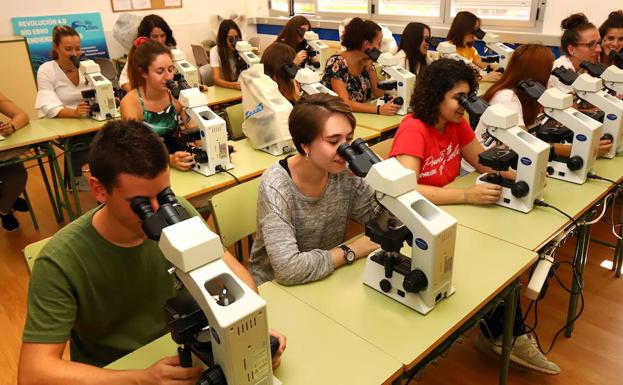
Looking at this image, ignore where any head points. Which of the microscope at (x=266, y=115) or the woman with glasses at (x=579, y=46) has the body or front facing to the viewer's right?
the woman with glasses

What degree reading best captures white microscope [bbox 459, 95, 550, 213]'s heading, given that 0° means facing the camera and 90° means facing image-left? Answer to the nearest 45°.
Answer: approximately 135°

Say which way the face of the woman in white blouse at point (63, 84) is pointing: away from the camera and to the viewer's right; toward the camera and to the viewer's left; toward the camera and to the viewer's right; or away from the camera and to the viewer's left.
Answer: toward the camera and to the viewer's right

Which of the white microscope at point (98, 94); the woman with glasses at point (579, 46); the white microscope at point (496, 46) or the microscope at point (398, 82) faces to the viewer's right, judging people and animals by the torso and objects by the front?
the woman with glasses

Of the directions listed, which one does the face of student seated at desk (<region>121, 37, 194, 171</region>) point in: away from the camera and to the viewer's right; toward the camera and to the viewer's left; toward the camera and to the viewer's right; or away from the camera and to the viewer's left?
toward the camera and to the viewer's right

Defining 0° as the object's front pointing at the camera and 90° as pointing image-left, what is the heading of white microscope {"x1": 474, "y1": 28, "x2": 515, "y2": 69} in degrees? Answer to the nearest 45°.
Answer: approximately 135°

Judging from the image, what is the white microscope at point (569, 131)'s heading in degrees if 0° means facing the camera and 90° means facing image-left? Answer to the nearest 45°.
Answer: approximately 135°

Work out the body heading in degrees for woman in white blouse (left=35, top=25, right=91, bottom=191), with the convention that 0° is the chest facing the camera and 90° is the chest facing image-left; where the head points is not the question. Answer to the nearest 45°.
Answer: approximately 315°

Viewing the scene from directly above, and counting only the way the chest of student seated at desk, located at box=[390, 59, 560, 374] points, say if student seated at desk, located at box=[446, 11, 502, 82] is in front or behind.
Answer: behind

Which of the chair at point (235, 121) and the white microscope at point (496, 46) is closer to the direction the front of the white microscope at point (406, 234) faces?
the chair

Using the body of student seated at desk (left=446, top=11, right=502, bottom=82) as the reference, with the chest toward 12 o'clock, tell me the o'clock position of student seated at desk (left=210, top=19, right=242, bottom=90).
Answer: student seated at desk (left=210, top=19, right=242, bottom=90) is roughly at 4 o'clock from student seated at desk (left=446, top=11, right=502, bottom=82).

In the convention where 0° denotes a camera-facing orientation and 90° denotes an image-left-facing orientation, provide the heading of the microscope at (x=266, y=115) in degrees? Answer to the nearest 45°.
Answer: approximately 135°

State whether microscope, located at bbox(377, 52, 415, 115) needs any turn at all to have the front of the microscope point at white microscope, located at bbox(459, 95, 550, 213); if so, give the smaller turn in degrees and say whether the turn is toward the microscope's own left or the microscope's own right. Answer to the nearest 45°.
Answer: approximately 135° to the microscope's own left
